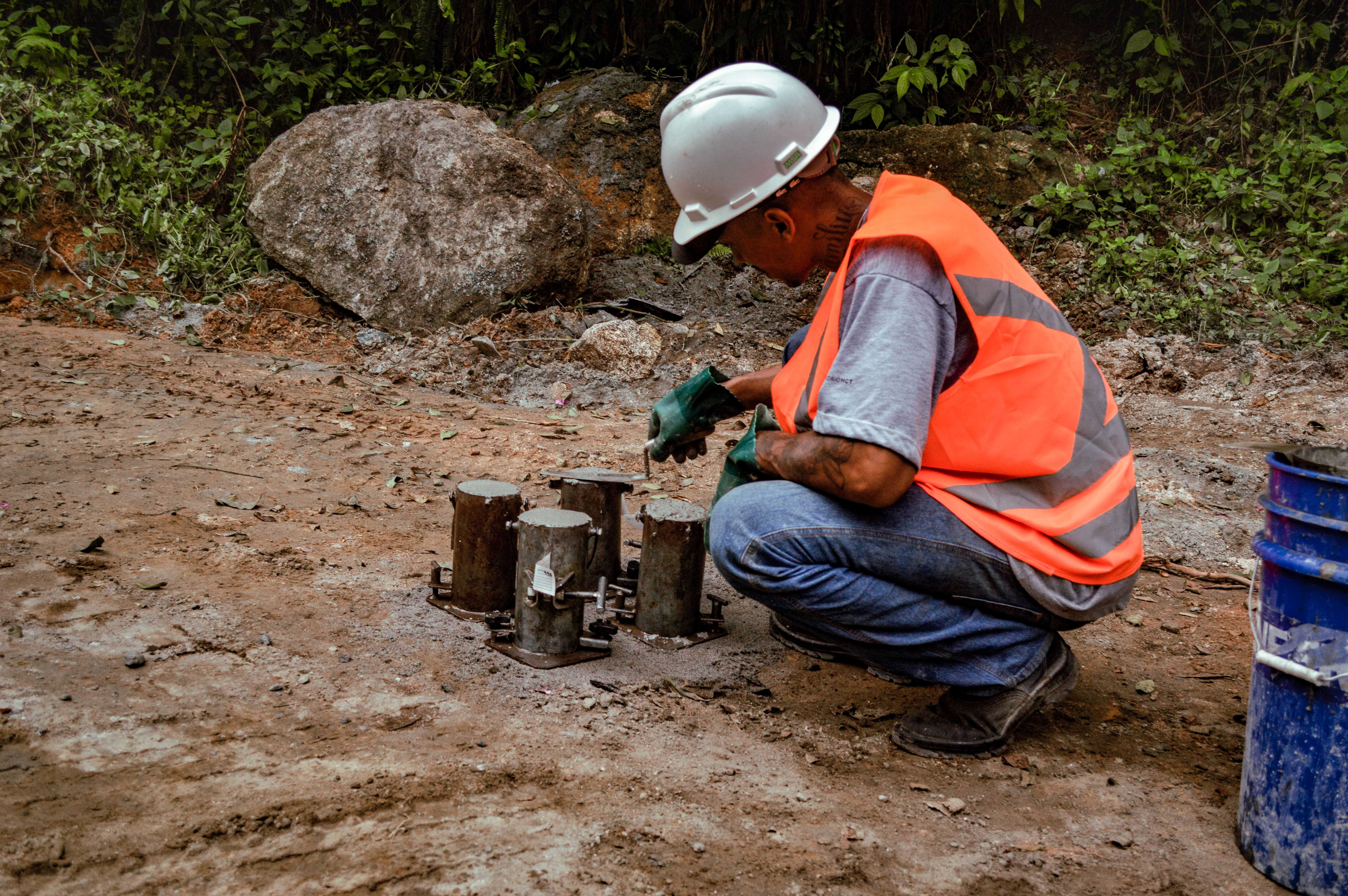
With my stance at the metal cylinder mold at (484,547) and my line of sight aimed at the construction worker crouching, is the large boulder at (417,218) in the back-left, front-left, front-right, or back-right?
back-left

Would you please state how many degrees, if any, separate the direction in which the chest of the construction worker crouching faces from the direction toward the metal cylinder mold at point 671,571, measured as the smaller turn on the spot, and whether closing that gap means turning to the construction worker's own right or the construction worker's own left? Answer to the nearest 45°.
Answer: approximately 45° to the construction worker's own right

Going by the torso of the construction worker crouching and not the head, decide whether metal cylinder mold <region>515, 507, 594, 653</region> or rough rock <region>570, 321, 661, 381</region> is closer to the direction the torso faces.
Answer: the metal cylinder mold

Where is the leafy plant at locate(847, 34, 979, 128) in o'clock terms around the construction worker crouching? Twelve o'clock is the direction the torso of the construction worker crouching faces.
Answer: The leafy plant is roughly at 3 o'clock from the construction worker crouching.

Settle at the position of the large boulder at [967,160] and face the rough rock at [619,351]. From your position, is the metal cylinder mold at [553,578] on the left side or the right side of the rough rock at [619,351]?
left

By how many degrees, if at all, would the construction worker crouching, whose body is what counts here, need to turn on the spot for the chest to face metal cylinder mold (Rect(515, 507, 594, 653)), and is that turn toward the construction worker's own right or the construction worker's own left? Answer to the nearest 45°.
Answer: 0° — they already face it

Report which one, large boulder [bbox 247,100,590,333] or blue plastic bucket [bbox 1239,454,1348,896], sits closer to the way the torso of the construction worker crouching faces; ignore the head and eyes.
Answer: the large boulder

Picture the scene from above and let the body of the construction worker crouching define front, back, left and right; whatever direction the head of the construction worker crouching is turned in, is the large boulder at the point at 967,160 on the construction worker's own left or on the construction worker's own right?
on the construction worker's own right

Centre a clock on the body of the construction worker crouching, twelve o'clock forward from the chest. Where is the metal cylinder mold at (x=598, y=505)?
The metal cylinder mold is roughly at 1 o'clock from the construction worker crouching.

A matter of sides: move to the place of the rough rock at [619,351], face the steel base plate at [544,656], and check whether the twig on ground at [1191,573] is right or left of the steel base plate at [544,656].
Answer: left

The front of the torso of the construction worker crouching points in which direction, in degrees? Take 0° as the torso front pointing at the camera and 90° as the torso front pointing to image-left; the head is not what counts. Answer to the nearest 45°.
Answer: approximately 90°
